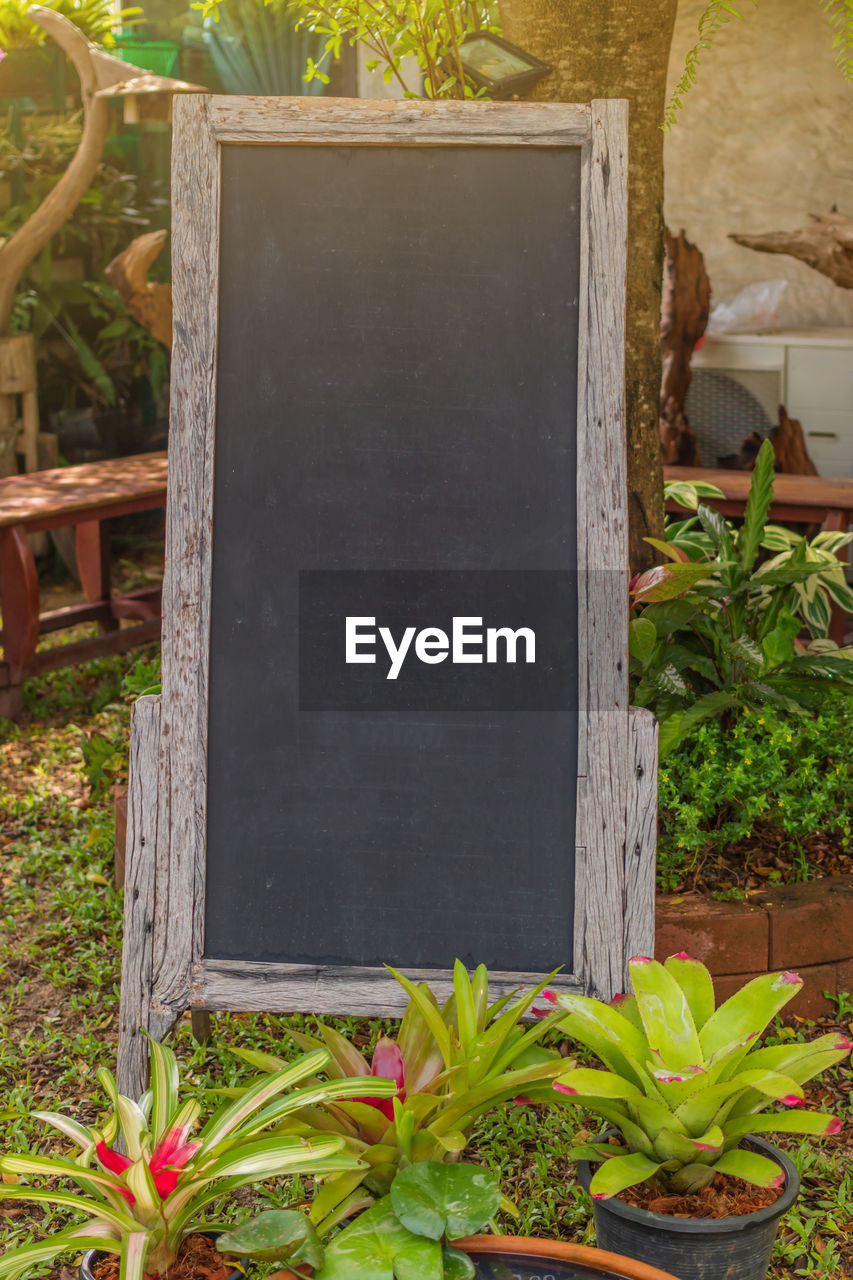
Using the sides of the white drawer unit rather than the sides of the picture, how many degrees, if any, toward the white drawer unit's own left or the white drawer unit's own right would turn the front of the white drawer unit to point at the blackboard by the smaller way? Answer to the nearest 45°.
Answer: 0° — it already faces it

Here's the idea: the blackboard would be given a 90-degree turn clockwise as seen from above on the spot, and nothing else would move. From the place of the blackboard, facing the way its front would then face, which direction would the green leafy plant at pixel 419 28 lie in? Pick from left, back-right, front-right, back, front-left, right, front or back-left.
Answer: right

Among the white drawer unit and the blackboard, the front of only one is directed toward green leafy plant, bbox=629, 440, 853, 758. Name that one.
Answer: the white drawer unit

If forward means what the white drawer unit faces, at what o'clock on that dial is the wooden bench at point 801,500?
The wooden bench is roughly at 12 o'clock from the white drawer unit.

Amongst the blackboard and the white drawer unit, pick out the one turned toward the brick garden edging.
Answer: the white drawer unit

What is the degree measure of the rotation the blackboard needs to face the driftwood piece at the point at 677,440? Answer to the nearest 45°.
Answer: approximately 180°

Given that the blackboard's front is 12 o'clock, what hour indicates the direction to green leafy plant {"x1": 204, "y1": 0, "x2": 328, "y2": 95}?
The green leafy plant is roughly at 6 o'clock from the blackboard.

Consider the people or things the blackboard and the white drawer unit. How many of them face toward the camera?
2

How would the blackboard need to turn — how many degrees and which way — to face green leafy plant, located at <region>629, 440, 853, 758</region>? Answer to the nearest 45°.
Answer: approximately 135° to its left

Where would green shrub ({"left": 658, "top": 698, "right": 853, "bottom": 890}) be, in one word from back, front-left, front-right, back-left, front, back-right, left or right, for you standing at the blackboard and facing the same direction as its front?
back-left

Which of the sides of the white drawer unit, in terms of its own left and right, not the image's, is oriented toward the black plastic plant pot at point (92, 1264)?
front

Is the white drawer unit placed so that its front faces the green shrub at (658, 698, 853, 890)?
yes
